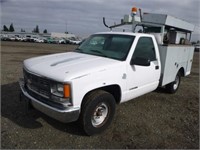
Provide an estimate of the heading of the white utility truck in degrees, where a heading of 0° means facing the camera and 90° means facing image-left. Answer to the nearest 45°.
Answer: approximately 45°
